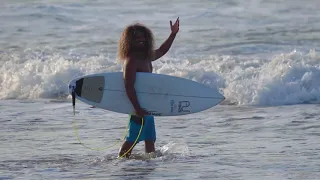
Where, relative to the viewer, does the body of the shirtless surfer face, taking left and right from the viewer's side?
facing the viewer and to the right of the viewer
